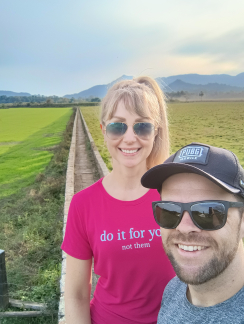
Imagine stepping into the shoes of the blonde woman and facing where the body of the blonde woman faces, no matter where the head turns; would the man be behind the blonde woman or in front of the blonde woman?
in front

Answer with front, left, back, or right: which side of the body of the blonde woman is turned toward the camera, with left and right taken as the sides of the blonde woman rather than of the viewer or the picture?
front

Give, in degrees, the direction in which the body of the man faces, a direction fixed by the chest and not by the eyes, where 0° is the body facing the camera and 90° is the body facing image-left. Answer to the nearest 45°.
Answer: approximately 45°

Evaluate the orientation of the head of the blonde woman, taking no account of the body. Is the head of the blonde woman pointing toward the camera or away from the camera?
toward the camera

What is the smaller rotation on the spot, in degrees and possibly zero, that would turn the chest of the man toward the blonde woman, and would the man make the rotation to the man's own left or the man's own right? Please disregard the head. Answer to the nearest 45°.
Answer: approximately 90° to the man's own right

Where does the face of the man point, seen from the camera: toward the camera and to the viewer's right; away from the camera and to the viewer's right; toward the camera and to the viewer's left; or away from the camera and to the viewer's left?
toward the camera and to the viewer's left

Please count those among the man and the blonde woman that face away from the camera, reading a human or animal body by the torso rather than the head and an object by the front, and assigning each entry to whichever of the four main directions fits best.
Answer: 0
